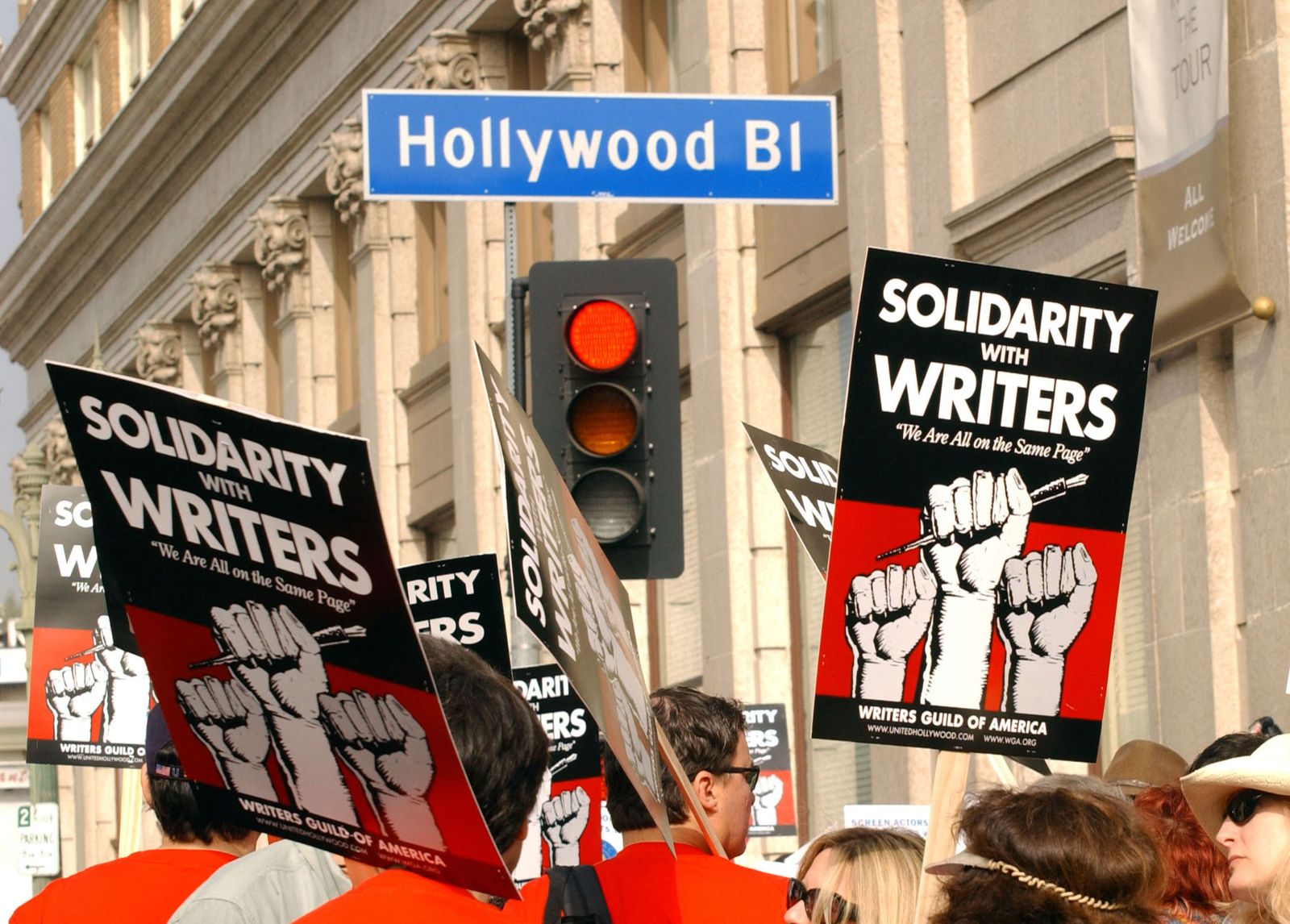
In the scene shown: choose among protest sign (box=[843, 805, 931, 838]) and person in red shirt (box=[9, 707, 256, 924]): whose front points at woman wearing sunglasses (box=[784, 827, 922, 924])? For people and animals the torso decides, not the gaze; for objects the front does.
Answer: the protest sign

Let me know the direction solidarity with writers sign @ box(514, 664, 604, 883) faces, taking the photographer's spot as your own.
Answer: facing the viewer

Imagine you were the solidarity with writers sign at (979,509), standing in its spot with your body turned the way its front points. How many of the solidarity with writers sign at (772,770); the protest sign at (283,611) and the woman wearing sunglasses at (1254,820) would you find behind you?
1

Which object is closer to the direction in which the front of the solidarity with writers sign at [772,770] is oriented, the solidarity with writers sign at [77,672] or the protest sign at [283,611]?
the protest sign

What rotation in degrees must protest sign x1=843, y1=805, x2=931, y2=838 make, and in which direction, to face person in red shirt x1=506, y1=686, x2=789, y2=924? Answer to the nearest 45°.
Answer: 0° — it already faces them

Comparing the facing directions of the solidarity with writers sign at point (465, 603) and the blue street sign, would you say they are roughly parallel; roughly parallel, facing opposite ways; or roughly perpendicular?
roughly parallel

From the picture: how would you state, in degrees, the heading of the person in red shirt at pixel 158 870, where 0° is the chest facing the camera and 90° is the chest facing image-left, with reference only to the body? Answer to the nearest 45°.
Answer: approximately 180°

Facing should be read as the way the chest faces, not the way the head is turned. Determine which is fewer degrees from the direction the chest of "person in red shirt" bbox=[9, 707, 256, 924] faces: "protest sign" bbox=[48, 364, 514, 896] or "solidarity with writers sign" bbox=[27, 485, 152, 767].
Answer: the solidarity with writers sign

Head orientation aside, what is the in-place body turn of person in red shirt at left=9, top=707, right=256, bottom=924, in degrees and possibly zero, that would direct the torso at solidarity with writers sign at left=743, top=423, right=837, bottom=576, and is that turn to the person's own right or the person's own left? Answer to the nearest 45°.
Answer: approximately 45° to the person's own right

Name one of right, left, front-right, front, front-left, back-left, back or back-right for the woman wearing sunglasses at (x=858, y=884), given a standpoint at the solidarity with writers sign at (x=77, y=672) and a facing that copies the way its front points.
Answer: front

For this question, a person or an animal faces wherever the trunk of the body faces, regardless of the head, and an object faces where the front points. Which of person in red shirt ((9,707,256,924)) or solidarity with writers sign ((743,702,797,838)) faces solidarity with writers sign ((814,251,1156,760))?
solidarity with writers sign ((743,702,797,838))

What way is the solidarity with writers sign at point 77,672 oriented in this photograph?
toward the camera

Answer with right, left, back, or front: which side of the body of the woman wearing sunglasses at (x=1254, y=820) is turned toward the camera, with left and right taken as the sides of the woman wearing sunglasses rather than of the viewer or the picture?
left

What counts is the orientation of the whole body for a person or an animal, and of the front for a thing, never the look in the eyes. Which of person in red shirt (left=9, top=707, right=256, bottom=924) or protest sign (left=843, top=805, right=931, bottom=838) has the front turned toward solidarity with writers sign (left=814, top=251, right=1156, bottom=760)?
the protest sign
